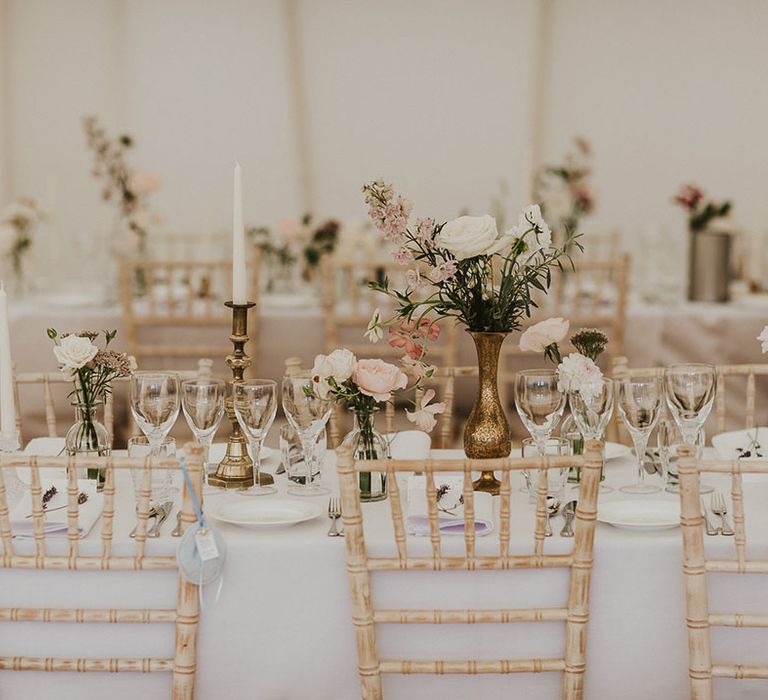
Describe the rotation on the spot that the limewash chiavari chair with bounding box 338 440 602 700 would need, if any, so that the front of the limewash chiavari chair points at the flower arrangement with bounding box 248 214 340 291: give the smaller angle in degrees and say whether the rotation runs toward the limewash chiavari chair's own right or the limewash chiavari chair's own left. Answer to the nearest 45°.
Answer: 0° — it already faces it

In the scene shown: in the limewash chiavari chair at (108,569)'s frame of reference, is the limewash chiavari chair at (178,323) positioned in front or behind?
in front

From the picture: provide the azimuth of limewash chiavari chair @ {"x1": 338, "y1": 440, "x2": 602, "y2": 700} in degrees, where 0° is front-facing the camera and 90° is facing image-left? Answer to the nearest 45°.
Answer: approximately 180°

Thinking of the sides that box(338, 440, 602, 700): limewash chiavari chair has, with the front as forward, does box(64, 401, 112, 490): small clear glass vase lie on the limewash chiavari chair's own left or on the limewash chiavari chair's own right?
on the limewash chiavari chair's own left

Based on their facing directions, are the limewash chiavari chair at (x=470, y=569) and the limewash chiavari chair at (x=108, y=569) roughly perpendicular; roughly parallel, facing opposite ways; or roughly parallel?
roughly parallel

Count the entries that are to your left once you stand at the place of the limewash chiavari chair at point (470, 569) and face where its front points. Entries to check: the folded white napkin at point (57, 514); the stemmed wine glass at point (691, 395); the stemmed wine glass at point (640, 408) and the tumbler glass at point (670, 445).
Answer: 1

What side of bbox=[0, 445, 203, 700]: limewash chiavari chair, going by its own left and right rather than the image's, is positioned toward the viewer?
back
